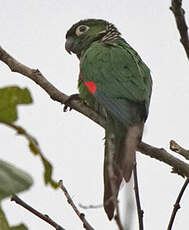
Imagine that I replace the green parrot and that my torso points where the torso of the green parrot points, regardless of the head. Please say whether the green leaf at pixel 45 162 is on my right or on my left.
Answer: on my left

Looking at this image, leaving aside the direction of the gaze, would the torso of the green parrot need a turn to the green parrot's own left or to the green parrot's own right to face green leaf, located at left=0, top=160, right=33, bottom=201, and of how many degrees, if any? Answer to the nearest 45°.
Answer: approximately 135° to the green parrot's own left

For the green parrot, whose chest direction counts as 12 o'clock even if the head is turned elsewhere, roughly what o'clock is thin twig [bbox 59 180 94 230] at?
The thin twig is roughly at 8 o'clock from the green parrot.

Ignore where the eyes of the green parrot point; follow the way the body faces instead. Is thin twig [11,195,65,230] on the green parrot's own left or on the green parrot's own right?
on the green parrot's own left

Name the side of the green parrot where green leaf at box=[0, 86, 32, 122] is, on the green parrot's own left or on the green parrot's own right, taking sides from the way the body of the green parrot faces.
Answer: on the green parrot's own left

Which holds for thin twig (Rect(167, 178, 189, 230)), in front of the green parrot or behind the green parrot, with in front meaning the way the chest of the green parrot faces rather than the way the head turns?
behind

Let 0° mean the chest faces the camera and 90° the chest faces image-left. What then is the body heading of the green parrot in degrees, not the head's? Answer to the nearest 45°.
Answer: approximately 135°
